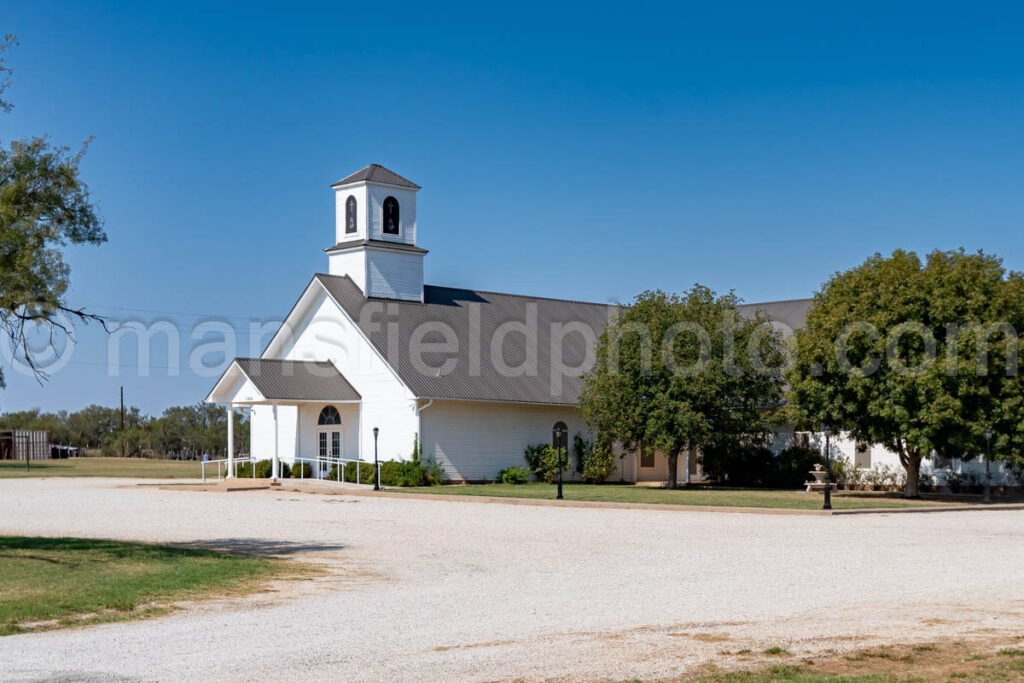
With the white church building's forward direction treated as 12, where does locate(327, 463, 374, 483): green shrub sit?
The green shrub is roughly at 11 o'clock from the white church building.

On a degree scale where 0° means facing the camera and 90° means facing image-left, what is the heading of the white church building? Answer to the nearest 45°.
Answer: approximately 45°

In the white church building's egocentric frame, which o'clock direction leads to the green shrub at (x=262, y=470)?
The green shrub is roughly at 1 o'clock from the white church building.
